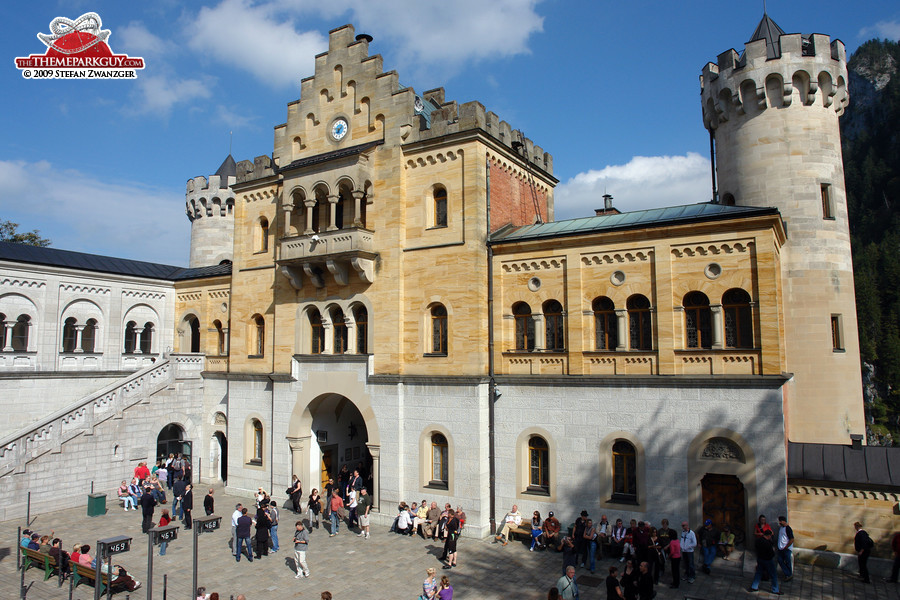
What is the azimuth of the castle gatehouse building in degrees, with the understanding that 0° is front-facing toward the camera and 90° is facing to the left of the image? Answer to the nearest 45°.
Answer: approximately 45°

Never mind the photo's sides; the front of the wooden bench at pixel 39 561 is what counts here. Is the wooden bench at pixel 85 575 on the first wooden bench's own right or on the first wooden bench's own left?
on the first wooden bench's own right

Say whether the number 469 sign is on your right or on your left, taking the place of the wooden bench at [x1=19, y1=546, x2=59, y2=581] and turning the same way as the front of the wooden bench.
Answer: on your right

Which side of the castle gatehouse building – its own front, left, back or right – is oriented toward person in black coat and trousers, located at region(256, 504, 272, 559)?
front

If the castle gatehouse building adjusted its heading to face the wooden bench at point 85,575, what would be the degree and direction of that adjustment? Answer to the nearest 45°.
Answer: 0° — it already faces it

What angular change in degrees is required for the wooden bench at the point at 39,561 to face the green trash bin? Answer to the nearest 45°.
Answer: approximately 45° to its left
